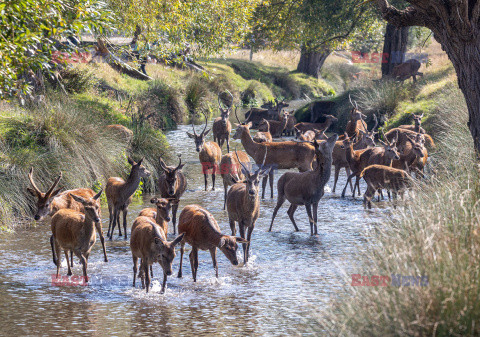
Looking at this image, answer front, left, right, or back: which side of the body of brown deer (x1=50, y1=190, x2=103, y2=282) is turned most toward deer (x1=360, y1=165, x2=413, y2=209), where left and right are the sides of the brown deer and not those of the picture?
left

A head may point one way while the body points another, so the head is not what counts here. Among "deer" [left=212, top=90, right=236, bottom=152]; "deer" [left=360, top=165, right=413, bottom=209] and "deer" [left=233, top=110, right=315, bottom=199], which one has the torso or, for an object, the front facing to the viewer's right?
"deer" [left=360, top=165, right=413, bottom=209]

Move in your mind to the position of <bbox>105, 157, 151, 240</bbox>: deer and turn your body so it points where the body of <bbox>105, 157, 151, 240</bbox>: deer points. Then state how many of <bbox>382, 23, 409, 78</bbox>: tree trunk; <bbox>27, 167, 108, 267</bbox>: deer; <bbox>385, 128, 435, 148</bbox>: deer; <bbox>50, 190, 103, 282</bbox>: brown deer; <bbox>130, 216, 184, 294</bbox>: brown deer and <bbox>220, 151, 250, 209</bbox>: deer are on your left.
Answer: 3

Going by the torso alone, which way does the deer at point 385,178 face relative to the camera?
to the viewer's right

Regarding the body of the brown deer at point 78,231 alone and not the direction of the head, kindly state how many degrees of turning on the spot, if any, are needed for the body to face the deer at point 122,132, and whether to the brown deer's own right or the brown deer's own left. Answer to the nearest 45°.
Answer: approximately 135° to the brown deer's own left

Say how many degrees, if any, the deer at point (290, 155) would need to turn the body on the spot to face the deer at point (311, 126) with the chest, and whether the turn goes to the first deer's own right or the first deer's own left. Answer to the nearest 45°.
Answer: approximately 90° to the first deer's own right

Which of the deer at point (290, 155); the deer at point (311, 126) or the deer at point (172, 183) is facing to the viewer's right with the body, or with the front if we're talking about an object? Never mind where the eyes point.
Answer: the deer at point (311, 126)

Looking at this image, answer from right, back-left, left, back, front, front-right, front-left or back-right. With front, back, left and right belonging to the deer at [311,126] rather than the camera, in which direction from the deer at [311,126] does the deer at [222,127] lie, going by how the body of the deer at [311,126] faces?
back-right

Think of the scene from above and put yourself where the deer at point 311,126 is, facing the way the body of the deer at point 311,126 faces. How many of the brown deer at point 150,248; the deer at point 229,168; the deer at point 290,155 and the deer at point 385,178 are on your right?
4

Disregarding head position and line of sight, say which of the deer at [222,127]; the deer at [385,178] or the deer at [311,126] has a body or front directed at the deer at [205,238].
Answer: the deer at [222,127]

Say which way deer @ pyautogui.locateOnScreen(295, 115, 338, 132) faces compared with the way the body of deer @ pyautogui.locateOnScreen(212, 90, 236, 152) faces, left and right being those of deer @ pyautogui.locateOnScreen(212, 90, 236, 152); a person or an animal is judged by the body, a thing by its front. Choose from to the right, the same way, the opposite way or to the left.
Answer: to the left
